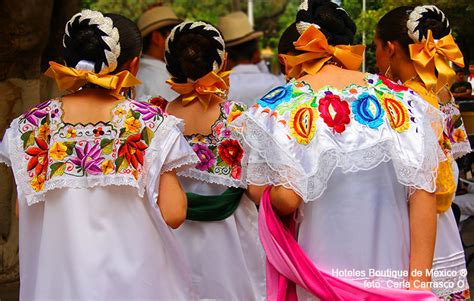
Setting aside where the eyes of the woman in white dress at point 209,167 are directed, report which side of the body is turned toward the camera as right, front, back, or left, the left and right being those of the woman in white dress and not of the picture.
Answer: back

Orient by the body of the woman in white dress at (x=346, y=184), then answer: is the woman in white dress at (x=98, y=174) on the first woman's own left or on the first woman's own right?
on the first woman's own left

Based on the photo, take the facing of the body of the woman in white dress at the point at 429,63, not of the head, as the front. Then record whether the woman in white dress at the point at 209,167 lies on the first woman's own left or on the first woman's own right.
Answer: on the first woman's own left

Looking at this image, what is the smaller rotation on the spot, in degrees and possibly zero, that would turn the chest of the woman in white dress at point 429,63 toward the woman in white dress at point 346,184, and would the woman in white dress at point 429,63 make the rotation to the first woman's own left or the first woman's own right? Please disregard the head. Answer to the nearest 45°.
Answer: approximately 135° to the first woman's own left

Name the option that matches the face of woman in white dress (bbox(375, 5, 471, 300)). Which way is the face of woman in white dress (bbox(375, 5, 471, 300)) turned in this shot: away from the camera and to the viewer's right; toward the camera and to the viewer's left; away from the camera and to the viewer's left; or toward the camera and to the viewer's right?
away from the camera and to the viewer's left

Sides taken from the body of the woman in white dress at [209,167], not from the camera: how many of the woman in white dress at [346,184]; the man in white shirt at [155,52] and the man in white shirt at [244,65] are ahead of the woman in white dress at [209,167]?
2

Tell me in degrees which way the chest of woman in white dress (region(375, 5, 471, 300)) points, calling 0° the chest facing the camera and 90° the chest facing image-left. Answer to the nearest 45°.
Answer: approximately 135°
